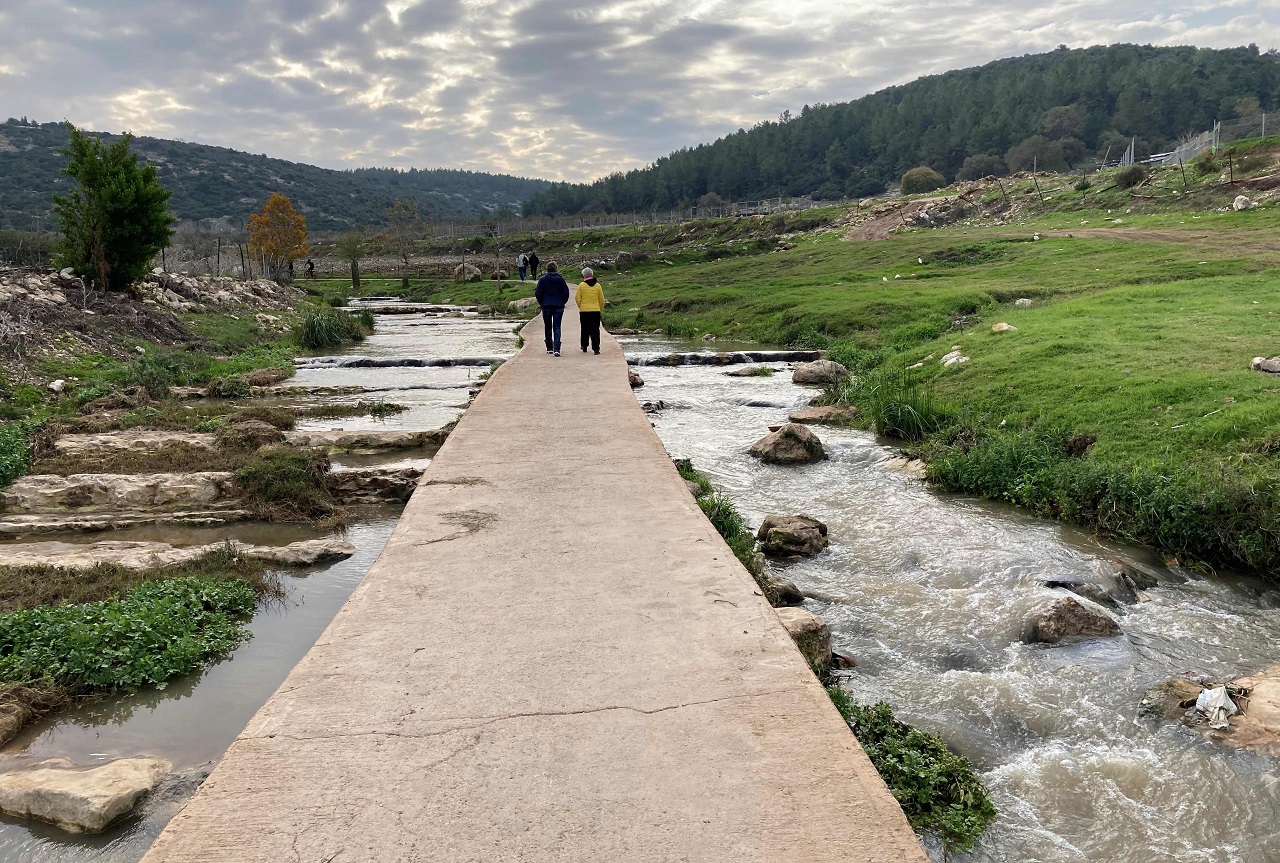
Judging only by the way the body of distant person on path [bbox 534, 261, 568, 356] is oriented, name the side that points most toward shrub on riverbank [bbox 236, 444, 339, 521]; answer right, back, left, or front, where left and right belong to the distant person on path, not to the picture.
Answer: back

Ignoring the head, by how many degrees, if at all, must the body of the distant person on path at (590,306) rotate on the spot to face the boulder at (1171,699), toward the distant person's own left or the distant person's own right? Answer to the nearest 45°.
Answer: approximately 180°

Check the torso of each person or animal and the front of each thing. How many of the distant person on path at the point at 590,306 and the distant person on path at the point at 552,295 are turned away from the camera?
2

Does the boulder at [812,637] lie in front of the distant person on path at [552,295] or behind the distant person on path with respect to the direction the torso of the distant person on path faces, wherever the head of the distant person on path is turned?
behind

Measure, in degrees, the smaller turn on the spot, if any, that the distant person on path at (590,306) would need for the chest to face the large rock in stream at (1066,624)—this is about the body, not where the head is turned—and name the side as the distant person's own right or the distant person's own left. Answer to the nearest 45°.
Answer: approximately 180°

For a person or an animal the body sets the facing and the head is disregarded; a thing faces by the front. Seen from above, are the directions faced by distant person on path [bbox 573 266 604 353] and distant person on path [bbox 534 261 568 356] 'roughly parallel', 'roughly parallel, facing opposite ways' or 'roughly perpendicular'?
roughly parallel

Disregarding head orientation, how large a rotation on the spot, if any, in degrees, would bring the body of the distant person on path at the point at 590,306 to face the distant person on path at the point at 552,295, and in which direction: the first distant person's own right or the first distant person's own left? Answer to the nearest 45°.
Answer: approximately 90° to the first distant person's own left

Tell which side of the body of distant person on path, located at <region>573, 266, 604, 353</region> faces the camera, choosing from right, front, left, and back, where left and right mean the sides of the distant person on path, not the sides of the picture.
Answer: back

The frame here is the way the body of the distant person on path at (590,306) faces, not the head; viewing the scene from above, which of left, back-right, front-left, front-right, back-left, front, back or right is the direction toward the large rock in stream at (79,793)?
back

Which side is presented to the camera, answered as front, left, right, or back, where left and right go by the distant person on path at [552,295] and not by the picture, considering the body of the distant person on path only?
back

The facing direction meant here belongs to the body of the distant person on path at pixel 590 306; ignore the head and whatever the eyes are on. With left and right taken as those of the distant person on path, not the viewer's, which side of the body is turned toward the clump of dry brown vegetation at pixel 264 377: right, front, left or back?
left

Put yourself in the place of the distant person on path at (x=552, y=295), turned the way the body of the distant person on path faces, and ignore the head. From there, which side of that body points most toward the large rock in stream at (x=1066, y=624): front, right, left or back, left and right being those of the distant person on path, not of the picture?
back

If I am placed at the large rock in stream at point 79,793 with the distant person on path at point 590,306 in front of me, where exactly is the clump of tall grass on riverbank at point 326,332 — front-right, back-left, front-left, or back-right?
front-left

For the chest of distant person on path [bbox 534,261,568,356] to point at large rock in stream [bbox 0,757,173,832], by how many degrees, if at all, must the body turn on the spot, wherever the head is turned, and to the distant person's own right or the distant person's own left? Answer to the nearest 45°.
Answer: approximately 180°
